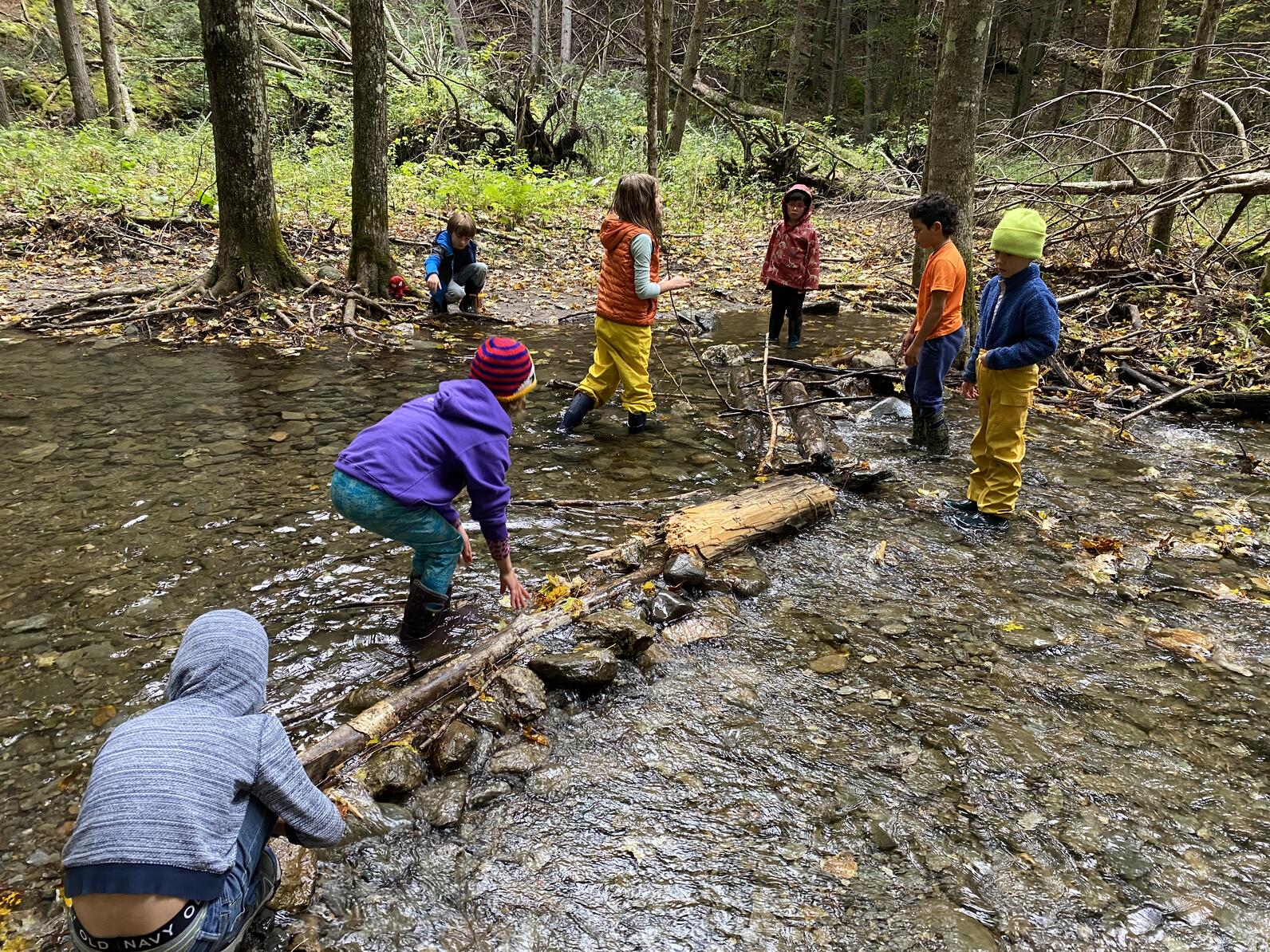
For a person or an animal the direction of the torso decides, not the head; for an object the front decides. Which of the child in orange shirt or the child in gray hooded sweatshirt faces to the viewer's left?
the child in orange shirt

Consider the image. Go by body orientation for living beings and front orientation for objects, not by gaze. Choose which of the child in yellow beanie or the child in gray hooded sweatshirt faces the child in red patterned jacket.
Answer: the child in gray hooded sweatshirt

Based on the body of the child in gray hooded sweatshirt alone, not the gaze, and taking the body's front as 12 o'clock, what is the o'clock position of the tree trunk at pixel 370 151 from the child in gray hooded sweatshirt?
The tree trunk is roughly at 11 o'clock from the child in gray hooded sweatshirt.

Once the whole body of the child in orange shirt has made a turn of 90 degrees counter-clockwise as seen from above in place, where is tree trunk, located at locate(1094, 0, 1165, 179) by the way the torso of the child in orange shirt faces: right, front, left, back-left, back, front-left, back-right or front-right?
back

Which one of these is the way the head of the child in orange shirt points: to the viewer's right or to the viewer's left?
to the viewer's left

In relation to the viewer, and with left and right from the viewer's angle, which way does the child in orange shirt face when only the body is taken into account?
facing to the left of the viewer

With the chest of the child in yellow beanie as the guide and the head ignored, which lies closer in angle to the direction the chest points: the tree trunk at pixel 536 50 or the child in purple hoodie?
the child in purple hoodie

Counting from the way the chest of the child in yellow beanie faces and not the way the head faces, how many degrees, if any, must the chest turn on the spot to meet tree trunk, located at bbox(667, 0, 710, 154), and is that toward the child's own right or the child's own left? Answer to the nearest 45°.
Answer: approximately 90° to the child's own right

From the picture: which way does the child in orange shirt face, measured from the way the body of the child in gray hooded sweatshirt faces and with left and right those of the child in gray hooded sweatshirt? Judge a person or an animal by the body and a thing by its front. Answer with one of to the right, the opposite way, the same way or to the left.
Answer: to the left

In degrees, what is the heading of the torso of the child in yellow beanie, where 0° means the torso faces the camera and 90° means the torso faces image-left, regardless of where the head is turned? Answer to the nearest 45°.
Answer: approximately 45°

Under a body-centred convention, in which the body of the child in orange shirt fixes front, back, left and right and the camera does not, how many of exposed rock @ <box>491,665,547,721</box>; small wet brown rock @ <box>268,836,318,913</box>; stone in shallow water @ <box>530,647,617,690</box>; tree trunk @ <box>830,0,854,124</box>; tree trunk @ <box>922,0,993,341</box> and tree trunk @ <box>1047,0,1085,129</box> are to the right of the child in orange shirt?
3

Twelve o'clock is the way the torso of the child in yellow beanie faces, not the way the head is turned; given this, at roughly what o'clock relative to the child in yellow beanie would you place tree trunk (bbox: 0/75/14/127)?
The tree trunk is roughly at 2 o'clock from the child in yellow beanie.

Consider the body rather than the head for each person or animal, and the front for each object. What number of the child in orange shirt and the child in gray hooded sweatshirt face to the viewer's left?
1

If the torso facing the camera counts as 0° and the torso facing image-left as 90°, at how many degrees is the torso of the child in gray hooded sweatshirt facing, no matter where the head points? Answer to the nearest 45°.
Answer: approximately 225°
